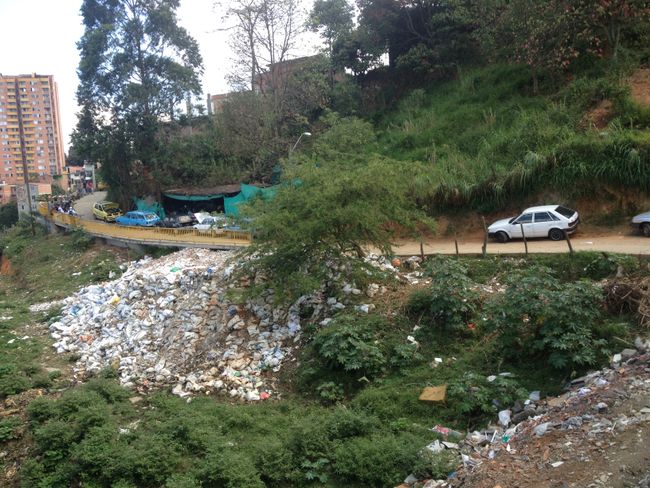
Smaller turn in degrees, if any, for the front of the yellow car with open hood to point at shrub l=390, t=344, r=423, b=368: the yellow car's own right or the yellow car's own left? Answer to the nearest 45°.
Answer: approximately 45° to the yellow car's own right

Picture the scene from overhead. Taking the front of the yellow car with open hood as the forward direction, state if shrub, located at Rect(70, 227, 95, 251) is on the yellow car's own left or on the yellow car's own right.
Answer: on the yellow car's own right

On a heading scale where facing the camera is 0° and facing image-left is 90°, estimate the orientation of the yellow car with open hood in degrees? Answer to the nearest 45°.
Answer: approximately 315°

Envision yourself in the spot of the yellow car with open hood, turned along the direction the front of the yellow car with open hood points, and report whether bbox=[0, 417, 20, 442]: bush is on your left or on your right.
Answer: on your right
